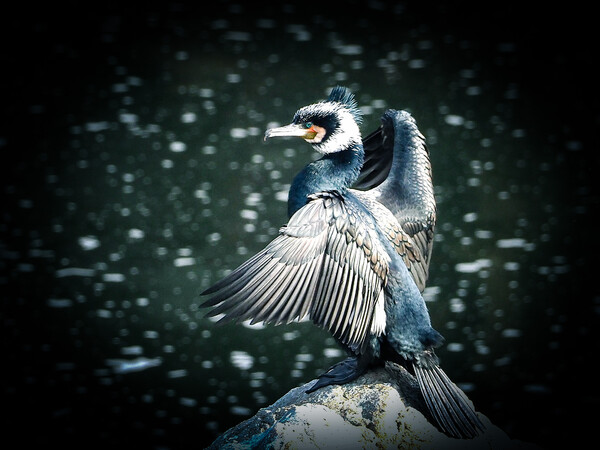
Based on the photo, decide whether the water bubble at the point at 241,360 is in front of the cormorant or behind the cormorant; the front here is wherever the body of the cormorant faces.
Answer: in front

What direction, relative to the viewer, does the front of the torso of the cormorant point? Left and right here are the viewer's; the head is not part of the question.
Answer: facing away from the viewer and to the left of the viewer
